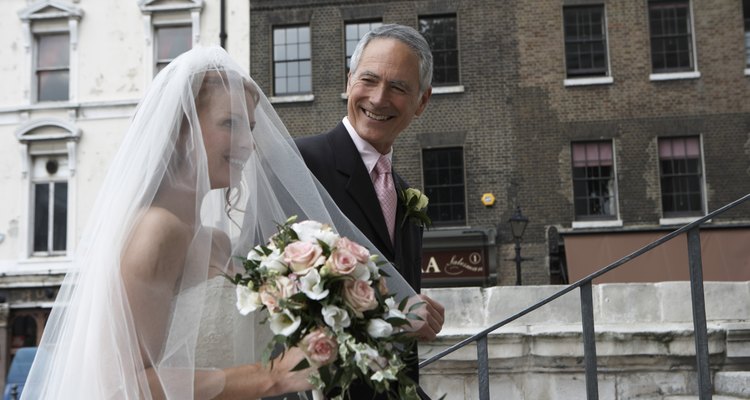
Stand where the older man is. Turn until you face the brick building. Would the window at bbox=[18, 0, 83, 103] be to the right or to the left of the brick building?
left

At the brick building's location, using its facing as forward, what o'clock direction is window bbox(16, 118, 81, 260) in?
The window is roughly at 3 o'clock from the brick building.

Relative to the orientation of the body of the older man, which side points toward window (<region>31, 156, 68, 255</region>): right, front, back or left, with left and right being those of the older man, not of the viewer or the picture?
back

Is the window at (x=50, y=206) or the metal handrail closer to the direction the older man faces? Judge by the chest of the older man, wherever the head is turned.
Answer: the metal handrail

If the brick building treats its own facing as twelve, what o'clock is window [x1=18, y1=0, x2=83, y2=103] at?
The window is roughly at 3 o'clock from the brick building.

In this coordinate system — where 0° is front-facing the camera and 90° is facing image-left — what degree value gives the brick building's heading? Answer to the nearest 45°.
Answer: approximately 0°

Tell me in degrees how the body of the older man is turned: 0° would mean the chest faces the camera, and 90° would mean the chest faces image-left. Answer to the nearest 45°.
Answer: approximately 315°

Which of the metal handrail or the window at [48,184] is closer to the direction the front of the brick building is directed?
the metal handrail

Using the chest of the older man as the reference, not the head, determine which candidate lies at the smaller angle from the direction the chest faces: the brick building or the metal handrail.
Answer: the metal handrail

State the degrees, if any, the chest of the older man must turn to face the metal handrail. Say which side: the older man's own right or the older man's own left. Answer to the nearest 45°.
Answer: approximately 90° to the older man's own left
